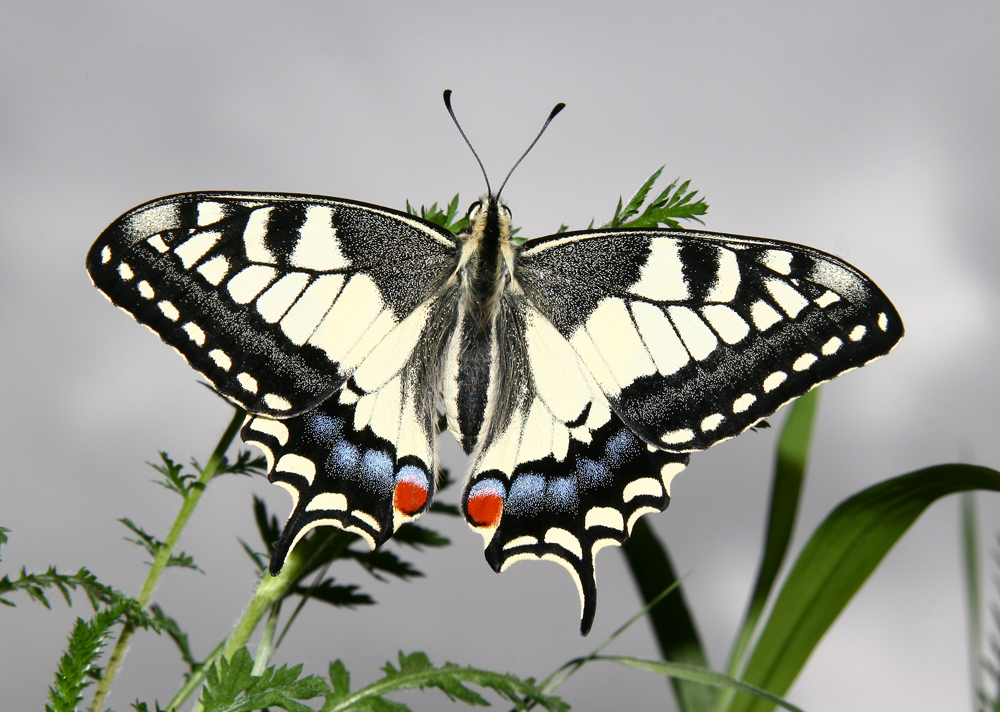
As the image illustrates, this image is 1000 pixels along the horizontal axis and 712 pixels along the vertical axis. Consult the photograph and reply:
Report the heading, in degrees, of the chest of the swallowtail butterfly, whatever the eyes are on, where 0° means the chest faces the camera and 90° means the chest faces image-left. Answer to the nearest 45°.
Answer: approximately 180°
